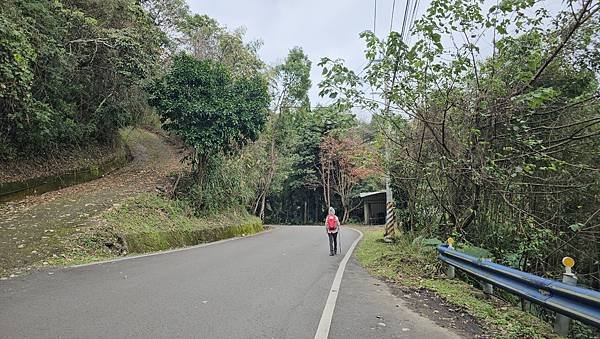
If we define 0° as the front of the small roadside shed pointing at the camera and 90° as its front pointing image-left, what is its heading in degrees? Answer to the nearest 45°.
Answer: approximately 45°

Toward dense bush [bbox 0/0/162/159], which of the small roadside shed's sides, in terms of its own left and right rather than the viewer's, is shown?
front

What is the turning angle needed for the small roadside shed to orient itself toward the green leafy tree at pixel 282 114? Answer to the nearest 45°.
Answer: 0° — it already faces it

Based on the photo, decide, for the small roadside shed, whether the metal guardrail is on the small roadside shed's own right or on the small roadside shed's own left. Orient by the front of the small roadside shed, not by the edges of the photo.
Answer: on the small roadside shed's own left

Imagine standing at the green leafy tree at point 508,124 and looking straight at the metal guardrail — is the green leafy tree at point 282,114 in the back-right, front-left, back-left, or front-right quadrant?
back-right
